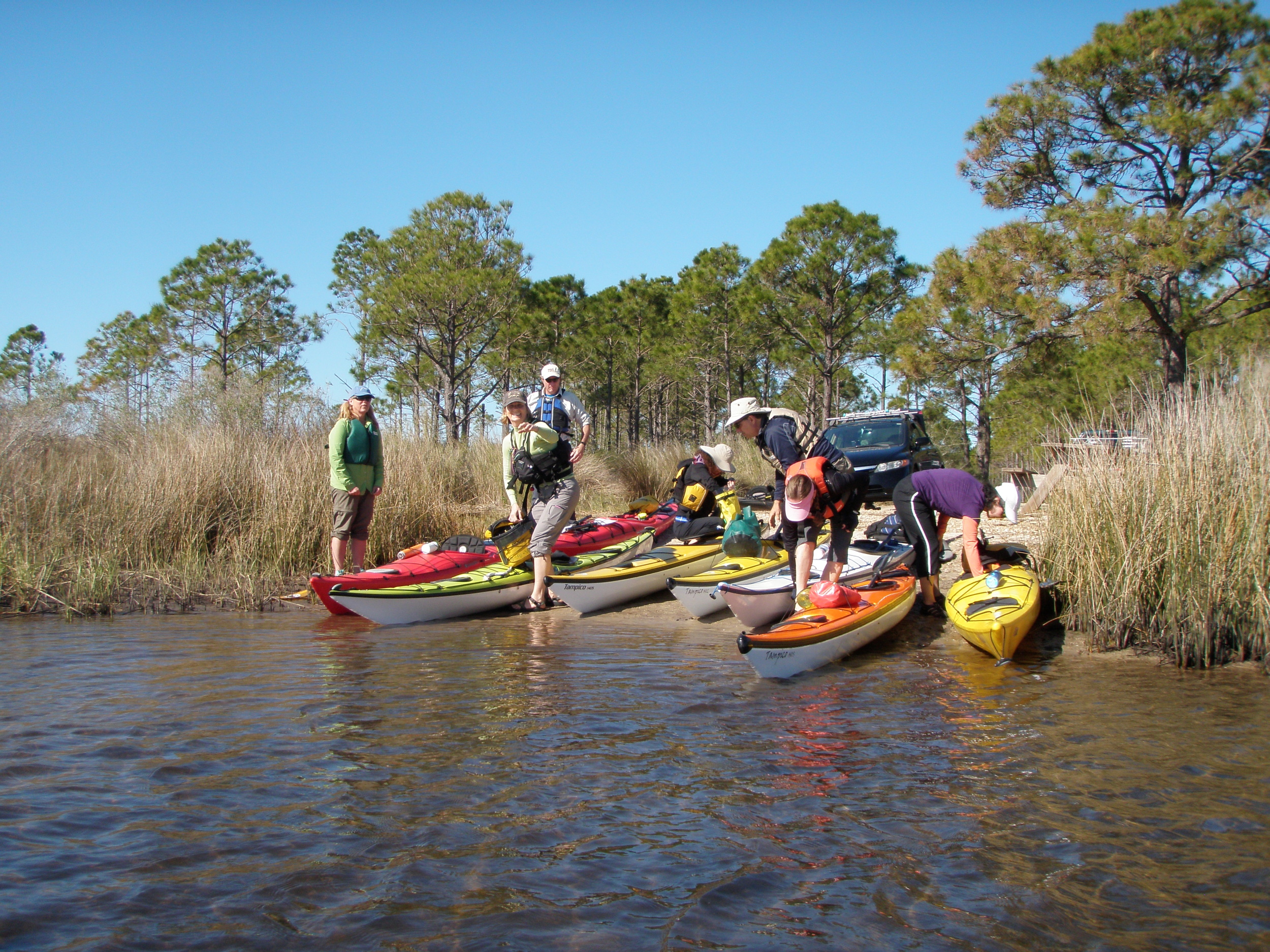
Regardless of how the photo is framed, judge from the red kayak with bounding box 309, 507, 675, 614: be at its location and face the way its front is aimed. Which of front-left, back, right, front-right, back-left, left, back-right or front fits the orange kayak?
left

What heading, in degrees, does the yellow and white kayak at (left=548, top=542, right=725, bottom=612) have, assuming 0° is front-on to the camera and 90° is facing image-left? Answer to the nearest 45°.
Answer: approximately 45°

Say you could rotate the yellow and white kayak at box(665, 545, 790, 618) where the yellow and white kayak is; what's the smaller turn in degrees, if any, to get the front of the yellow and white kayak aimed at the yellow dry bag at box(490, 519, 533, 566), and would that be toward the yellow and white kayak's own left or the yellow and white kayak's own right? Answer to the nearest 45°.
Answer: approximately 45° to the yellow and white kayak's own right

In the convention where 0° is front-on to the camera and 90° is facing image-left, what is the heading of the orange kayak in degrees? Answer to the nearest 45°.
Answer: approximately 45°

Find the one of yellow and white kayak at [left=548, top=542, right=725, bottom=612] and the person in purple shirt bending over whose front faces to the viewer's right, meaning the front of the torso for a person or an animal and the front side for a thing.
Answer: the person in purple shirt bending over

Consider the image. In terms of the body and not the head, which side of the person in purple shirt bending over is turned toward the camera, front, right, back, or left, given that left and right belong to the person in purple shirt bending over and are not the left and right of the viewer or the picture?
right

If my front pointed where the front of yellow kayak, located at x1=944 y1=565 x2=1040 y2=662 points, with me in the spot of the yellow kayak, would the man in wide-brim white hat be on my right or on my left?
on my right

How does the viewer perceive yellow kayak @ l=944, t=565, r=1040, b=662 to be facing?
facing the viewer
